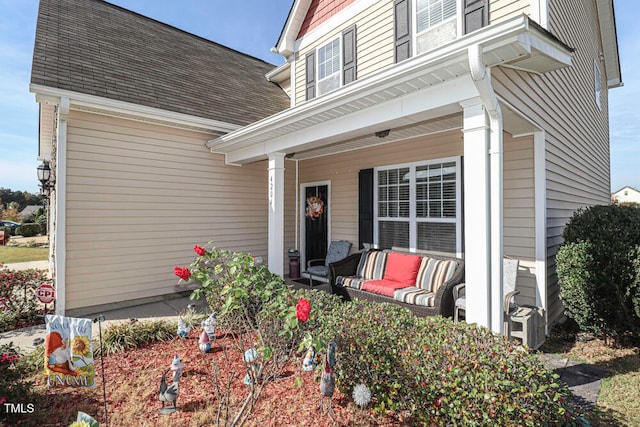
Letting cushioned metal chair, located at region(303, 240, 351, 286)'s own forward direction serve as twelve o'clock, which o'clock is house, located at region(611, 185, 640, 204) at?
The house is roughly at 6 o'clock from the cushioned metal chair.

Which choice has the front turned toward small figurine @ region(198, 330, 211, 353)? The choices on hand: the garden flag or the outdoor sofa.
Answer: the outdoor sofa

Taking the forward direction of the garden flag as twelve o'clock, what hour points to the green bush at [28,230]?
The green bush is roughly at 6 o'clock from the garden flag.

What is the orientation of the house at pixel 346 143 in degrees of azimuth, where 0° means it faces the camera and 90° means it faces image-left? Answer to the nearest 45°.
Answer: approximately 45°

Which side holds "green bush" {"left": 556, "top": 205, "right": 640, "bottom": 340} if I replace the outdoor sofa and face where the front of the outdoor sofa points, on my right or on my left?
on my left
